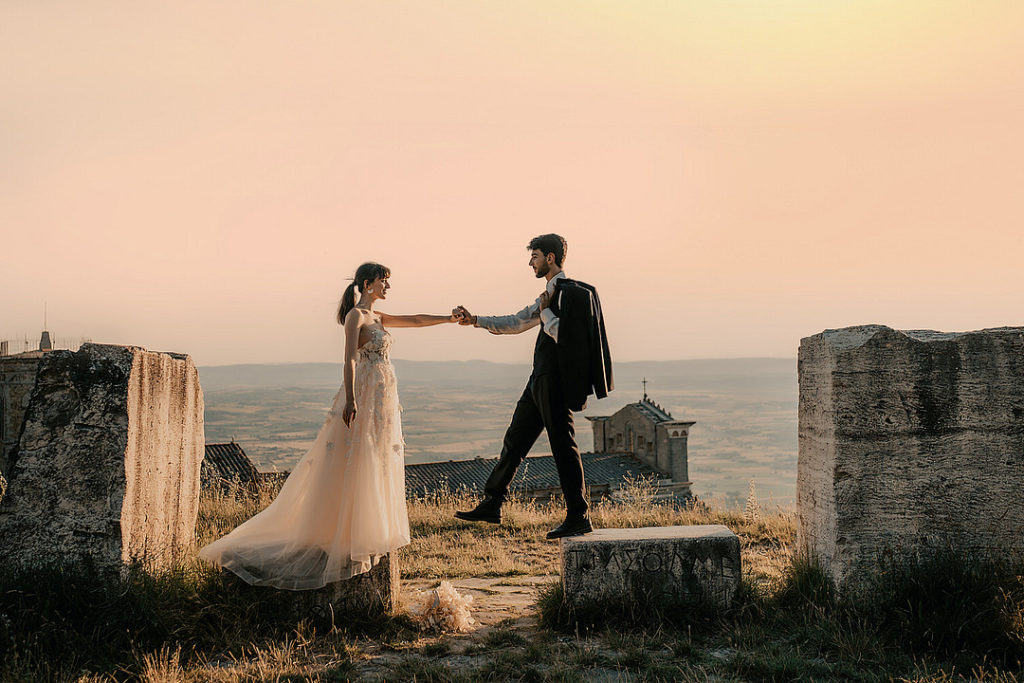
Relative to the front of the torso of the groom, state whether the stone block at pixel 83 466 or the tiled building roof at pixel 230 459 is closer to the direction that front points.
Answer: the stone block

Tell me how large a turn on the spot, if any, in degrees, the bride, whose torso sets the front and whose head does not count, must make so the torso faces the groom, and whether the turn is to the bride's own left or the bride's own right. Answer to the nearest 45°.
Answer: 0° — they already face them

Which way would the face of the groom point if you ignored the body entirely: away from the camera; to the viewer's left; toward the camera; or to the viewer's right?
to the viewer's left

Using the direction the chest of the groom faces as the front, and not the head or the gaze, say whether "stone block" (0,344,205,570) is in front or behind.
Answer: in front

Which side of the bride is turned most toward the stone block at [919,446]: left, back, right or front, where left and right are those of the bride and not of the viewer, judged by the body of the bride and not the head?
front

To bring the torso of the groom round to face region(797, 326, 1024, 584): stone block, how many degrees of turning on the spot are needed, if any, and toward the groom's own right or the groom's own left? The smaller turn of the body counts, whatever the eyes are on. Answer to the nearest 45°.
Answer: approximately 180°

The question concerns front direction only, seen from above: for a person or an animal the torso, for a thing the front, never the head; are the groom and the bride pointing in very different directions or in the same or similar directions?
very different directions

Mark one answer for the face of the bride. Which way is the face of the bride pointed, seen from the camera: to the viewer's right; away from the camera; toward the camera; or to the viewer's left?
to the viewer's right

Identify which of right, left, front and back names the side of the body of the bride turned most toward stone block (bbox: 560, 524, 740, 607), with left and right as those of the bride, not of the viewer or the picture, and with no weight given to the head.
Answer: front

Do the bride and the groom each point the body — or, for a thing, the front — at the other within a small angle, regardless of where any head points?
yes

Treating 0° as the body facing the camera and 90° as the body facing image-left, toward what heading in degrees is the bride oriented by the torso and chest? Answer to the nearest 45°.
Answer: approximately 270°

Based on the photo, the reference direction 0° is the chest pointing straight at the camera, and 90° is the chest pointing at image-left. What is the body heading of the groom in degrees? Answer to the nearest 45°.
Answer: approximately 90°

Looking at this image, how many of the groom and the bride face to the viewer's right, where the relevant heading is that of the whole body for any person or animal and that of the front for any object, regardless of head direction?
1

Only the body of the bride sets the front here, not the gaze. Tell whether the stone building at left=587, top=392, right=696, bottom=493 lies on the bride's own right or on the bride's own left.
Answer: on the bride's own left
